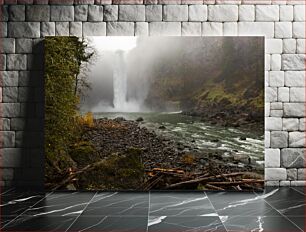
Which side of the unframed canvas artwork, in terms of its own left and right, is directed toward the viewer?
front
